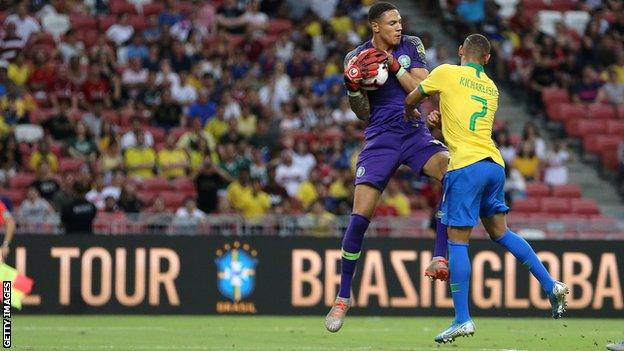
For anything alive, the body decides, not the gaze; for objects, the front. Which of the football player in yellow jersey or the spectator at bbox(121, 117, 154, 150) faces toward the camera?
the spectator

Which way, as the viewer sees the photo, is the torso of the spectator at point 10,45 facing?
toward the camera

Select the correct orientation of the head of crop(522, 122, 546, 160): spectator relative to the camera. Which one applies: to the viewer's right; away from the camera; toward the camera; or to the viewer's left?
toward the camera

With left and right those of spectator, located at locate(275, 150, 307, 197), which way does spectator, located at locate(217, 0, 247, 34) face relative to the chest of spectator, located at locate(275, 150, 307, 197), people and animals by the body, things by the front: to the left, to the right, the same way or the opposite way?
the same way

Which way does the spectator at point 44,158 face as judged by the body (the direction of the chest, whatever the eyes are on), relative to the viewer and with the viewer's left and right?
facing the viewer

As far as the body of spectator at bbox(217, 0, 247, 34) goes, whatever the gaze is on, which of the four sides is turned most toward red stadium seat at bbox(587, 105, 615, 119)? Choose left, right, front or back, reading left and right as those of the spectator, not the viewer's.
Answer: left

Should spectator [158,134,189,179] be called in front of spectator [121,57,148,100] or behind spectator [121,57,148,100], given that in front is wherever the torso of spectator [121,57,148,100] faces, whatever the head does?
in front

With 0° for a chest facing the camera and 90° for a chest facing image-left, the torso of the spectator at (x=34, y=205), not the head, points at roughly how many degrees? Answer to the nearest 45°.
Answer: approximately 0°

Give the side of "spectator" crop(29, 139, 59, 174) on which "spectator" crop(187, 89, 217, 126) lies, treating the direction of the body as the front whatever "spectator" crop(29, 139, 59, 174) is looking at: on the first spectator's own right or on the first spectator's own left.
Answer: on the first spectator's own left

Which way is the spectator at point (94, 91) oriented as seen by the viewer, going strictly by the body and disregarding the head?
toward the camera

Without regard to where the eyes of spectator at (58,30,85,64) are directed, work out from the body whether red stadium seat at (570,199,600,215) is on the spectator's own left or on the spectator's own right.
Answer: on the spectator's own left

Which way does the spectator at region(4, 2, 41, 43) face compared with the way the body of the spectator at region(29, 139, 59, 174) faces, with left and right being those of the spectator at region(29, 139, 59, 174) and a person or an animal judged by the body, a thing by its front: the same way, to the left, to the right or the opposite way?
the same way

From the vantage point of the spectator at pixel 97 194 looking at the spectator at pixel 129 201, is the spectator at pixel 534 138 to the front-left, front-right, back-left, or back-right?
front-left

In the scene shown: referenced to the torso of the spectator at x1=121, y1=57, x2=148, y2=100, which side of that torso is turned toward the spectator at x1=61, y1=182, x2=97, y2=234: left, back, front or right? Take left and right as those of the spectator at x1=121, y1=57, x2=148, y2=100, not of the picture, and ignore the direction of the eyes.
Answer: front

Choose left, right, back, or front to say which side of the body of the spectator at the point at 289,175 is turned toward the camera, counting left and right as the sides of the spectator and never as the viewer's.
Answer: front

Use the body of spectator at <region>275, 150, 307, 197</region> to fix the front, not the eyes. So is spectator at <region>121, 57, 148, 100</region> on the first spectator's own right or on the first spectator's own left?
on the first spectator's own right

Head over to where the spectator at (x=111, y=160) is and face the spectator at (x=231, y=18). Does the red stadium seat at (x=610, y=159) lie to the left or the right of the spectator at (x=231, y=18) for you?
right

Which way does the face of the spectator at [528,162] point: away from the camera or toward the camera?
toward the camera
